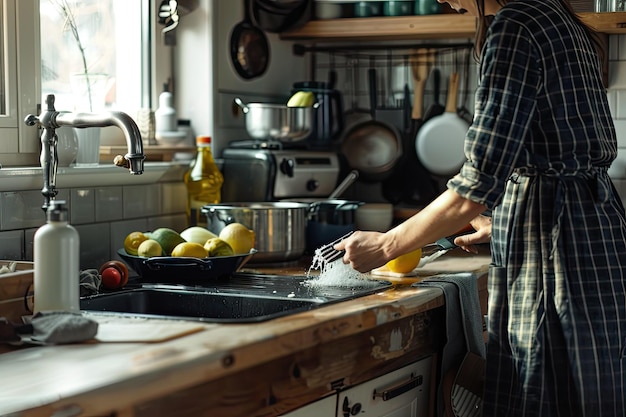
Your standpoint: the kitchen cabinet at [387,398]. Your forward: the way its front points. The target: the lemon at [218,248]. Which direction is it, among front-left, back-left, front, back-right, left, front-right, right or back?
back

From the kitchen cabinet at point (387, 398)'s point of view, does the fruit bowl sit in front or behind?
behind

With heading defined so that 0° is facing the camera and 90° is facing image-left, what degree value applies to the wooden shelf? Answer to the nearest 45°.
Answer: approximately 0°

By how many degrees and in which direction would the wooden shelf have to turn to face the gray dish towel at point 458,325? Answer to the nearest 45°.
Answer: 0° — it already faces it

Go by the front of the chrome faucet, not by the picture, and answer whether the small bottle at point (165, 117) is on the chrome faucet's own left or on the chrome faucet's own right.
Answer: on the chrome faucet's own left

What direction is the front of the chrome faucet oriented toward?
to the viewer's right

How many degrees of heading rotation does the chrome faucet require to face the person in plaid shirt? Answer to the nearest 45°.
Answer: approximately 45° to its right

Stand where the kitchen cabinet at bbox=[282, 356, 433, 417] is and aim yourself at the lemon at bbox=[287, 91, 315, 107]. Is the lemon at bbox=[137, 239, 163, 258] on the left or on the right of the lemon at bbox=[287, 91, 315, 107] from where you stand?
left
